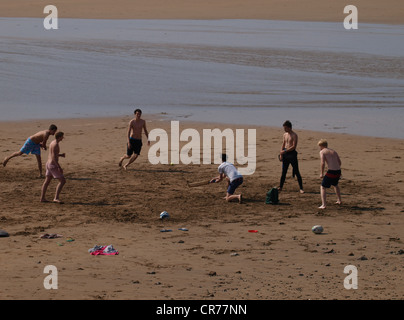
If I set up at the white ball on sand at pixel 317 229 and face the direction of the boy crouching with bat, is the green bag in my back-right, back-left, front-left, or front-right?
front-right

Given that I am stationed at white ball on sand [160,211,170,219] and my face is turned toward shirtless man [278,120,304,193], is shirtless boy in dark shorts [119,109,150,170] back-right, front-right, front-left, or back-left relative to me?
front-left

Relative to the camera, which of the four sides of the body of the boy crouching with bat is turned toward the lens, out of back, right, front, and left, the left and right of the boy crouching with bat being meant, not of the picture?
left

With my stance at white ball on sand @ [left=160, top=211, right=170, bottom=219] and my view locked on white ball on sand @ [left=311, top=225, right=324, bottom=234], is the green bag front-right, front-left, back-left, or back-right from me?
front-left

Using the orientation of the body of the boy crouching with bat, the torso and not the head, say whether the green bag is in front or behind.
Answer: behind

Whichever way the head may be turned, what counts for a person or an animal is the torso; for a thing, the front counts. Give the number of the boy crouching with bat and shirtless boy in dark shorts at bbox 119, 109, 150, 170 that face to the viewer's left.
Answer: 1

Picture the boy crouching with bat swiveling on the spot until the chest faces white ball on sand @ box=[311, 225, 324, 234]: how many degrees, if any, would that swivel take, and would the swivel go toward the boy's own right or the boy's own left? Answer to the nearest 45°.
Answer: approximately 135° to the boy's own left

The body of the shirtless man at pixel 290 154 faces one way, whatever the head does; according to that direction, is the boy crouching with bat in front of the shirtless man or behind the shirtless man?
in front

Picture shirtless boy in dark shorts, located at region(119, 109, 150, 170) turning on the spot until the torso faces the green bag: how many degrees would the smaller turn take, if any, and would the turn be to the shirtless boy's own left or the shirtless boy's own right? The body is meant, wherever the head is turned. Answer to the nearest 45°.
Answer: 0° — they already face it

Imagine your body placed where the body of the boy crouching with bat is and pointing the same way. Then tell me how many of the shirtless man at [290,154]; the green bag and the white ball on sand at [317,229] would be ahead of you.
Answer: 0

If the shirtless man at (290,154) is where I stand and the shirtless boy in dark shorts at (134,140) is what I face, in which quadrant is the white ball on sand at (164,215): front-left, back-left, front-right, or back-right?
front-left

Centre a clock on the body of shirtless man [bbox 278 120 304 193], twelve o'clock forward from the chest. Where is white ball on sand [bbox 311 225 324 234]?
The white ball on sand is roughly at 10 o'clock from the shirtless man.

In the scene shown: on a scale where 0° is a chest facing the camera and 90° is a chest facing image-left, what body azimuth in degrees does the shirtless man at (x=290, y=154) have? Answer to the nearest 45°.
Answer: approximately 45°

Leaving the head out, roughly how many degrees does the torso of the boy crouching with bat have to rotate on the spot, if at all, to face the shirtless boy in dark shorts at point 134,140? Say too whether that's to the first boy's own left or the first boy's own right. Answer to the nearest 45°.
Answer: approximately 45° to the first boy's own right

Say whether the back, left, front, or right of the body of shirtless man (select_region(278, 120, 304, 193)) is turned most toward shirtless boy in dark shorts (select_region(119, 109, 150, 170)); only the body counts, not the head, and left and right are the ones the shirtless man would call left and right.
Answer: right
